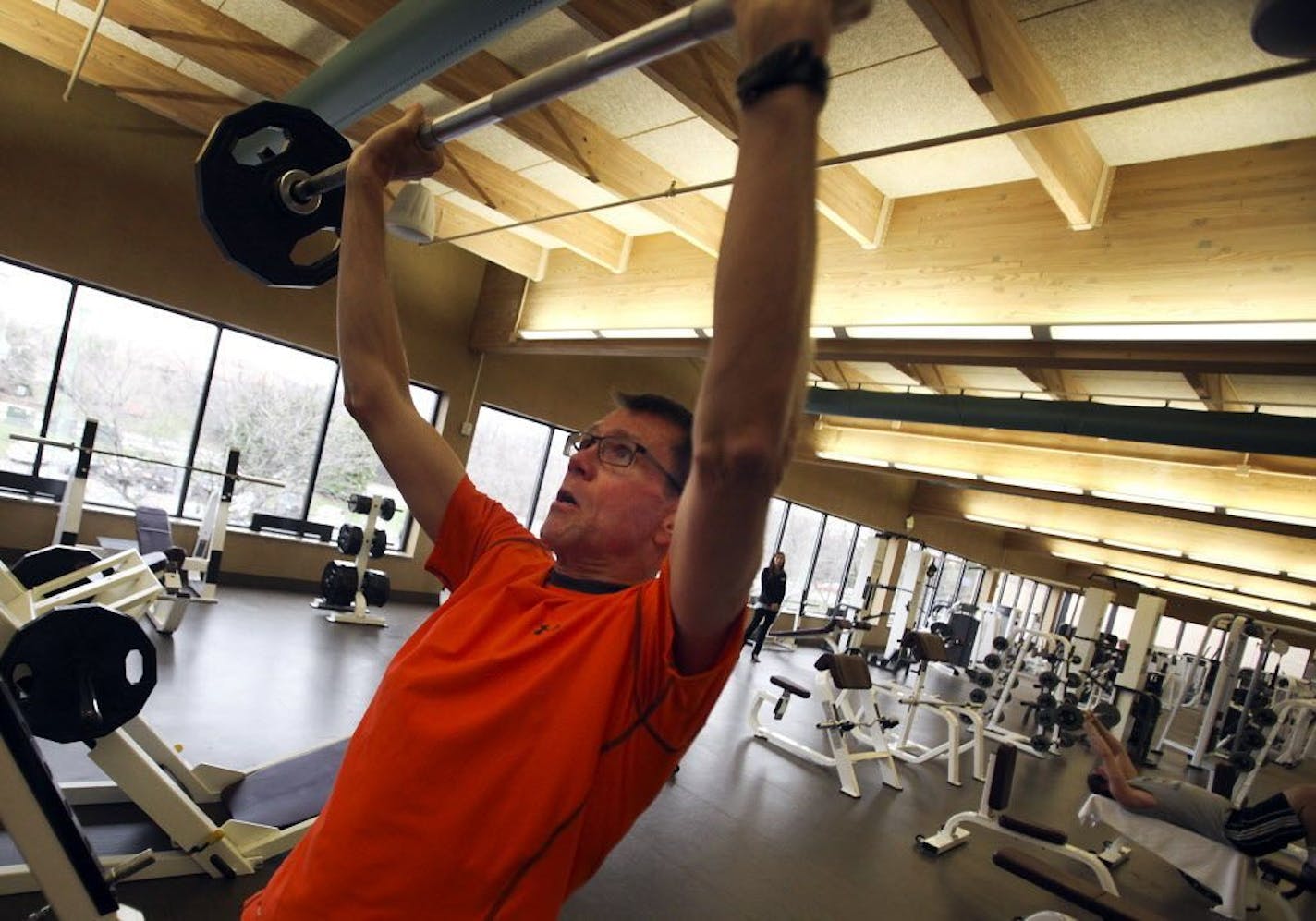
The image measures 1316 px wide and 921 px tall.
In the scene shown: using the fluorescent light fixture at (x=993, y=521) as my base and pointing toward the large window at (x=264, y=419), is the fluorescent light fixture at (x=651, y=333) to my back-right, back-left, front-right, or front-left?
front-left

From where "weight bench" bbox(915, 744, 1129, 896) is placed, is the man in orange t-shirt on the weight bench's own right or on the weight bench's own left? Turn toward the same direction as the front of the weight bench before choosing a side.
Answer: on the weight bench's own right

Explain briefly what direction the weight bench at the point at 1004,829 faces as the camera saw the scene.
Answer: facing the viewer and to the right of the viewer

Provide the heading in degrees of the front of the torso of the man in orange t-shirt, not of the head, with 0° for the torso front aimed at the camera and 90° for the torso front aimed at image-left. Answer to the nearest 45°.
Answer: approximately 45°

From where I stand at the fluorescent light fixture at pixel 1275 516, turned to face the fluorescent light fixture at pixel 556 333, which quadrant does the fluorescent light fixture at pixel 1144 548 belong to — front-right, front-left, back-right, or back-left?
back-right

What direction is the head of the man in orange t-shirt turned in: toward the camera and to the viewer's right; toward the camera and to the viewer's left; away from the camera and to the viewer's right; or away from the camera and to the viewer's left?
toward the camera and to the viewer's left
